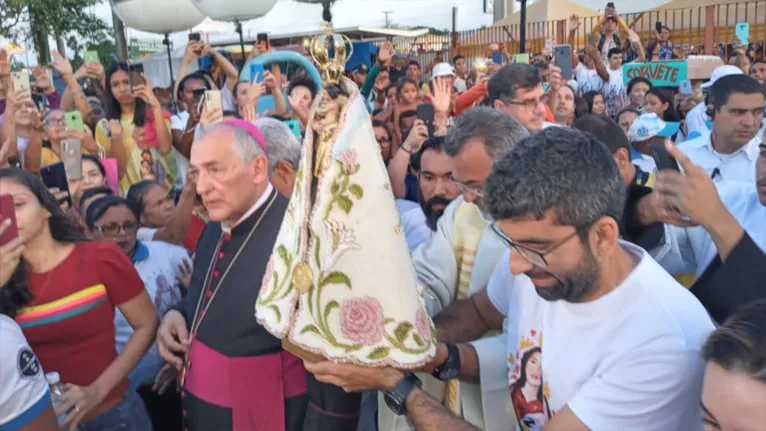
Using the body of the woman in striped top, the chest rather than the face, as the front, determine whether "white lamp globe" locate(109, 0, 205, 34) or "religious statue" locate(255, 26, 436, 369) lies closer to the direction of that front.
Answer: the religious statue

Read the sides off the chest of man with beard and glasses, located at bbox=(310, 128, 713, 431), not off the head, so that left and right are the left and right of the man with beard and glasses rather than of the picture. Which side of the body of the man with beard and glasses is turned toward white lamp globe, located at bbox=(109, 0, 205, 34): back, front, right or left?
right

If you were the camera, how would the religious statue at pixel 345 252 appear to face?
facing the viewer and to the left of the viewer

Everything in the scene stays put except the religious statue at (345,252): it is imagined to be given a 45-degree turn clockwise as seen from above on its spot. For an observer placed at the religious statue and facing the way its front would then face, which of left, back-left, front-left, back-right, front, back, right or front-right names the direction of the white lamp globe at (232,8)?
right

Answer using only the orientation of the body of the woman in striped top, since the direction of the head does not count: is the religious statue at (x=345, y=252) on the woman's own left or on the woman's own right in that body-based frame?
on the woman's own left

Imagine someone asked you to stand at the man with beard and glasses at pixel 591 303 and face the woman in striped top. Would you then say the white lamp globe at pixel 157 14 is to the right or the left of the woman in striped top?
right

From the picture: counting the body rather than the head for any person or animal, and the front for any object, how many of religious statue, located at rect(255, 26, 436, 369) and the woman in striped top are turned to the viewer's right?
0

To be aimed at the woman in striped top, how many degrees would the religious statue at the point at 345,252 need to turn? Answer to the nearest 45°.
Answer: approximately 90° to its right
